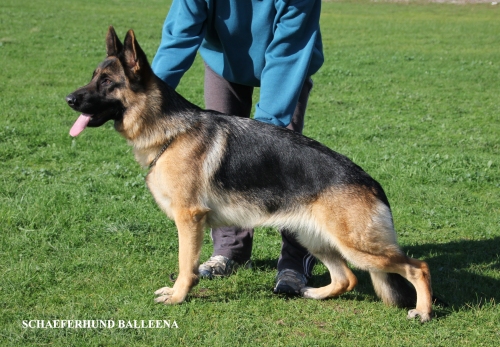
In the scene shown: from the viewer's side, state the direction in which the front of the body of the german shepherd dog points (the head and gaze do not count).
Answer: to the viewer's left

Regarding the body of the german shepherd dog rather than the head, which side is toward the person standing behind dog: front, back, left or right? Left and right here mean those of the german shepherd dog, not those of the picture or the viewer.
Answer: right
